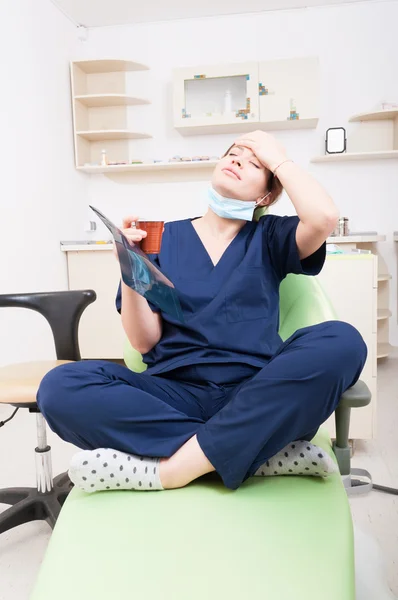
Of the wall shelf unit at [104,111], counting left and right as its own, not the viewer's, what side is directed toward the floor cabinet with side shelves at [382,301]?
left

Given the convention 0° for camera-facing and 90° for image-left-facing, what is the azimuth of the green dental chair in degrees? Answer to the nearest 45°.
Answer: approximately 0°

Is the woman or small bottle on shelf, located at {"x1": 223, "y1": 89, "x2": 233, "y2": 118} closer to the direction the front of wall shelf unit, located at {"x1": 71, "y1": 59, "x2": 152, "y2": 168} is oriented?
the woman

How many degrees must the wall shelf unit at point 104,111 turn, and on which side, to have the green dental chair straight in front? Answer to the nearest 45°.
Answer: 0° — it already faces it

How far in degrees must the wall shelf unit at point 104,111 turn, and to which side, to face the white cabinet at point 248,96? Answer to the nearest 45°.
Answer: approximately 45° to its left

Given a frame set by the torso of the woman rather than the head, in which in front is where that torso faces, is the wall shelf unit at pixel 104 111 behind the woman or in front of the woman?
behind

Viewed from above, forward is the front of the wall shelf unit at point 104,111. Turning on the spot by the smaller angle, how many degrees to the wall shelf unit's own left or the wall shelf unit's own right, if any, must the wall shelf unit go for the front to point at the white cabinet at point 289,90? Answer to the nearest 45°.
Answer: approximately 45° to the wall shelf unit's own left

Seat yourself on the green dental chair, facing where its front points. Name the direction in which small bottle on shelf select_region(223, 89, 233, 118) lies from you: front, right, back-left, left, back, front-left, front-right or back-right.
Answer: back

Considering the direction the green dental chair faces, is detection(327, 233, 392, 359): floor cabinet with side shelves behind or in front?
behind
